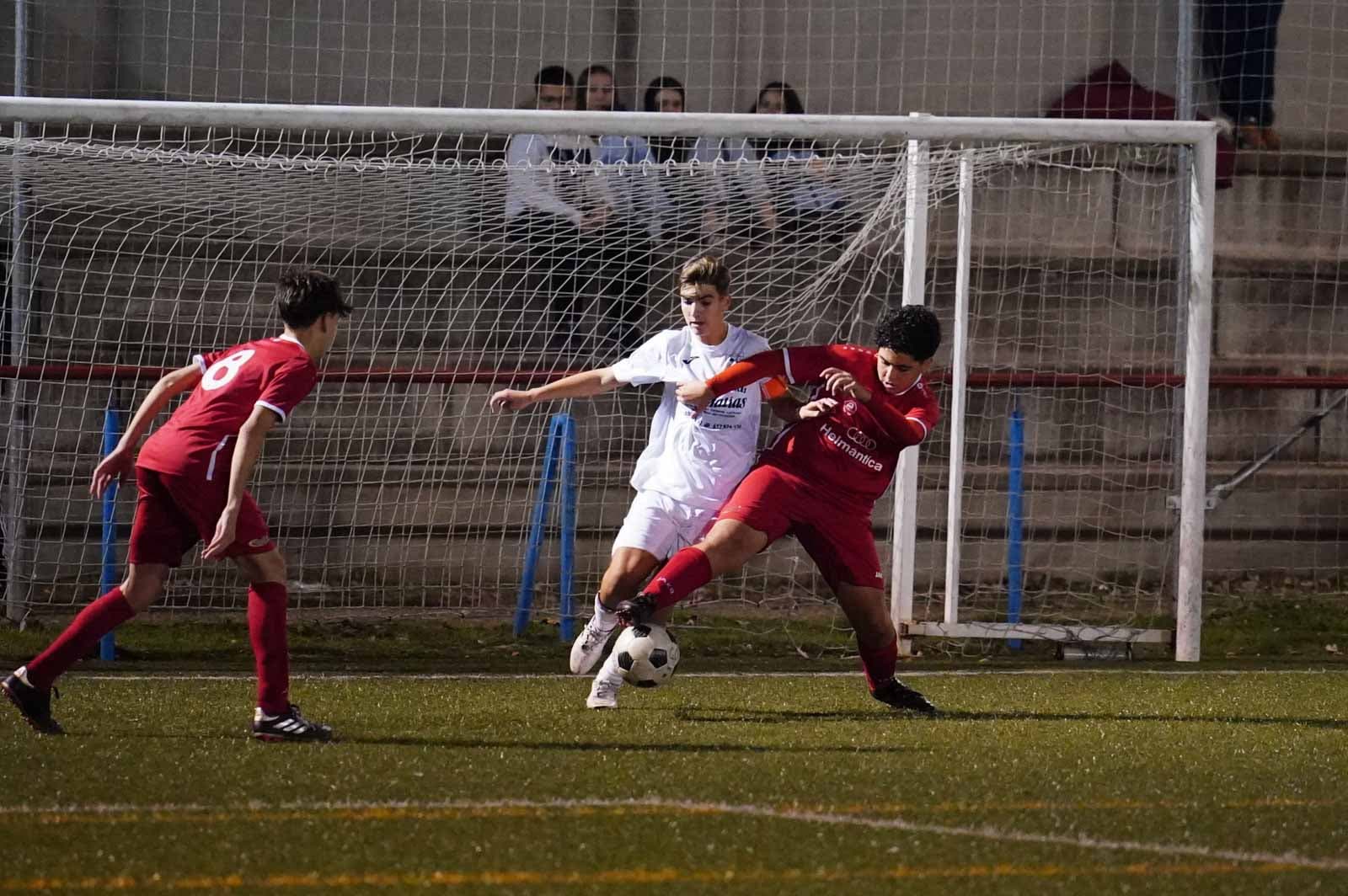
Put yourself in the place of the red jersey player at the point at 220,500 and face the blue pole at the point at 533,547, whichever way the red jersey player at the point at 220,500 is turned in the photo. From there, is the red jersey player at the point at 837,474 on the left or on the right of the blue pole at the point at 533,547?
right

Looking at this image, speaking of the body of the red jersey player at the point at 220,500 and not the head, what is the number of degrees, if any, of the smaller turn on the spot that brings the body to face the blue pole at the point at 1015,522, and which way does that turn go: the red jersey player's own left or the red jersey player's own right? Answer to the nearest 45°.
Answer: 0° — they already face it

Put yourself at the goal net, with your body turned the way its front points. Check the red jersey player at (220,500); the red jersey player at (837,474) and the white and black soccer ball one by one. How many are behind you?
0

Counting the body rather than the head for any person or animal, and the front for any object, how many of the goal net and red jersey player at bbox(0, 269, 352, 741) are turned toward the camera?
1

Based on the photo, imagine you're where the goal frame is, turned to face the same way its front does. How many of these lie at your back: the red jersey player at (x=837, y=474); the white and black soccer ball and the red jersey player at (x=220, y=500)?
0

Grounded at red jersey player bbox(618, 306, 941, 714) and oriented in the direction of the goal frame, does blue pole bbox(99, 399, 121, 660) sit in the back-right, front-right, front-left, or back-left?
front-left

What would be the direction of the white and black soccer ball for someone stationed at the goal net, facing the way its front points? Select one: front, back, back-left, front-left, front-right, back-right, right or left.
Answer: front

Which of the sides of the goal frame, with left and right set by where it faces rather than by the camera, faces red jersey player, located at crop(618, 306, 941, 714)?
front

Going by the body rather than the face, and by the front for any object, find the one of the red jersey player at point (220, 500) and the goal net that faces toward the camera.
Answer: the goal net

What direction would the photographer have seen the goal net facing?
facing the viewer

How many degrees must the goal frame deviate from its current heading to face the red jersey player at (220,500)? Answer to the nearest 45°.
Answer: approximately 45° to its right

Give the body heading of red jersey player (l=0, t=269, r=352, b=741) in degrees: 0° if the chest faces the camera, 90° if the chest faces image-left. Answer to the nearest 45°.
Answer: approximately 225°

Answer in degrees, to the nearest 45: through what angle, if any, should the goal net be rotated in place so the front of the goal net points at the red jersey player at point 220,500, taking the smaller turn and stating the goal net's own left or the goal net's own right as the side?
0° — it already faces them

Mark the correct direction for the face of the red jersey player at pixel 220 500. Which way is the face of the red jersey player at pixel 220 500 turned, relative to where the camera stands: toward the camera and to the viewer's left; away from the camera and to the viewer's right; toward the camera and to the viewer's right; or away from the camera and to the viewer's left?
away from the camera and to the viewer's right

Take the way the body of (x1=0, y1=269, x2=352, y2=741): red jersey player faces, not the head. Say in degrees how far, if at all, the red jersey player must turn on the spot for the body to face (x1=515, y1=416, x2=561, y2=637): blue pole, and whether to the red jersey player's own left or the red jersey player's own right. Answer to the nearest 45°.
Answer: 0° — they already face it

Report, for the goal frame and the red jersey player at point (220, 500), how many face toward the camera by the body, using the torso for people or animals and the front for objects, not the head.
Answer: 1
